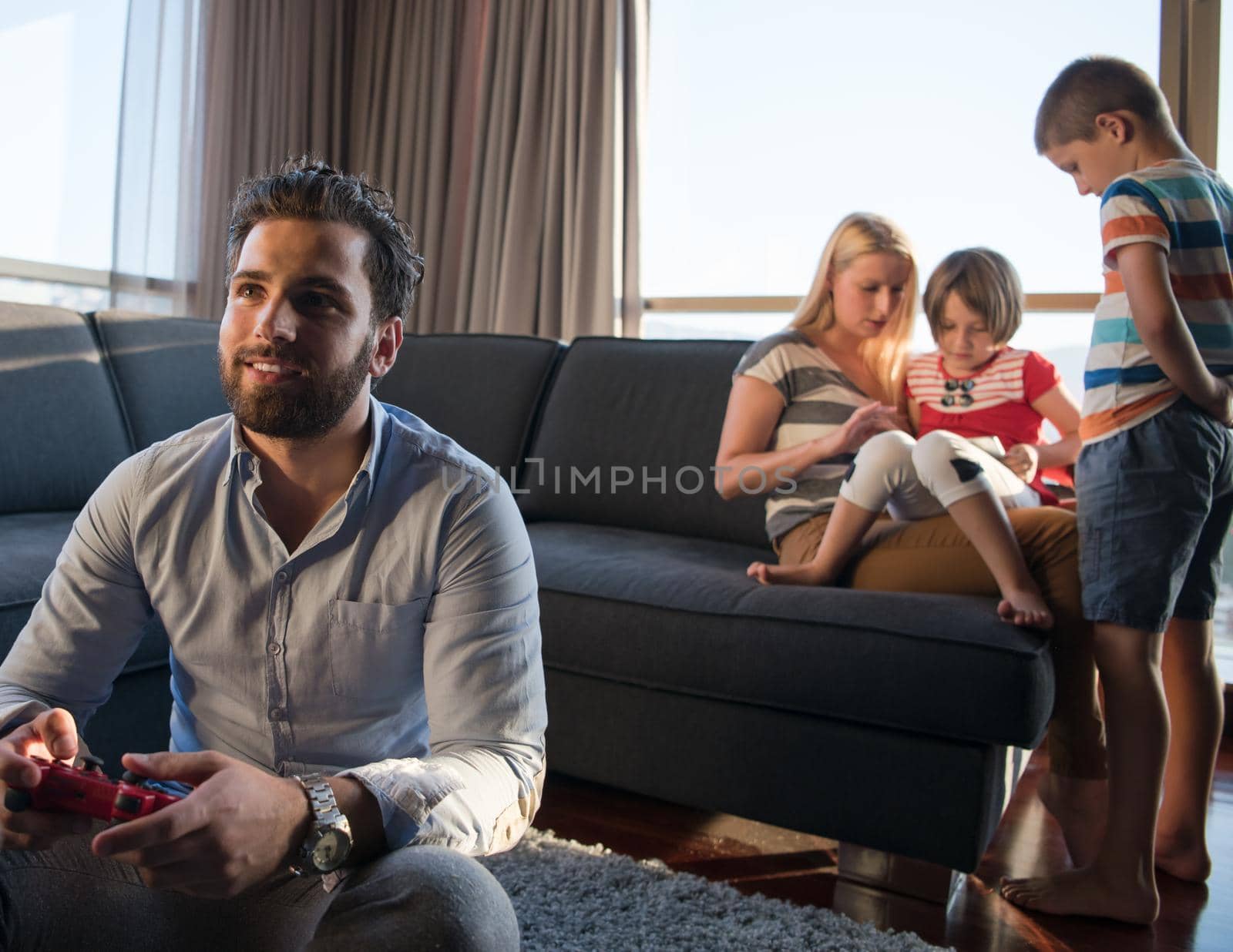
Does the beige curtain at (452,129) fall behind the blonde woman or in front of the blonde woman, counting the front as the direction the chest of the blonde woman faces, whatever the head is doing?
behind

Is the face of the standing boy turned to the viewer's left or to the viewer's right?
to the viewer's left

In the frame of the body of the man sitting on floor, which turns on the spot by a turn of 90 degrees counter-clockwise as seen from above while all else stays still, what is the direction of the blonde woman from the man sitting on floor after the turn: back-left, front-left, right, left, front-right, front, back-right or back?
left

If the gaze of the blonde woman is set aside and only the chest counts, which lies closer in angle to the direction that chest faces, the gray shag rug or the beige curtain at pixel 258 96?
the gray shag rug

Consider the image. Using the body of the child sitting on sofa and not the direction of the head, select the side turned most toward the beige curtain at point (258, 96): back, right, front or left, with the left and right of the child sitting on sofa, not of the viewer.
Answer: right

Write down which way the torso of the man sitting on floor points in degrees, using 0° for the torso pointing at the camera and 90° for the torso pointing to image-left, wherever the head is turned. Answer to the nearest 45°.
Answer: approximately 45°

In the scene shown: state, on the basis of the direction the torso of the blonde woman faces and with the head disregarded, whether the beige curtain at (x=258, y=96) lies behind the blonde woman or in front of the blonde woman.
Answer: behind

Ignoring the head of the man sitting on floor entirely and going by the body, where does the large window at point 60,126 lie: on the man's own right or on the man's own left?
on the man's own right

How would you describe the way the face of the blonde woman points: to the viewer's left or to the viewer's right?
to the viewer's right

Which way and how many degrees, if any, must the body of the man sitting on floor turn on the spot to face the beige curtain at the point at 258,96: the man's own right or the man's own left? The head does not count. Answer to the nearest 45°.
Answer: approximately 135° to the man's own right
